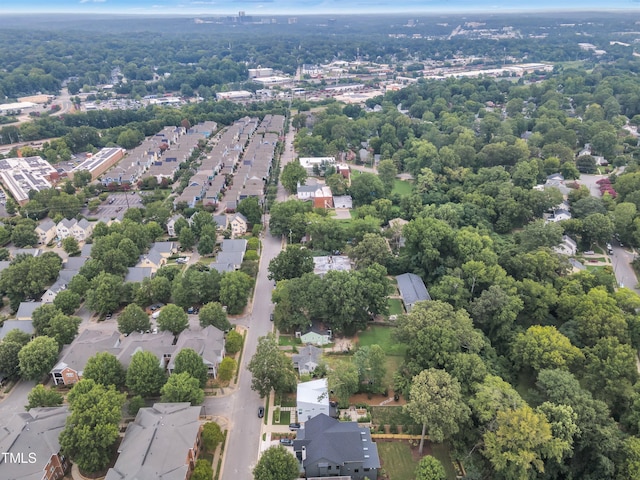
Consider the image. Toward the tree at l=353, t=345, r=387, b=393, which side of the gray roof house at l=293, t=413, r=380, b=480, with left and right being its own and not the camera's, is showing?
right

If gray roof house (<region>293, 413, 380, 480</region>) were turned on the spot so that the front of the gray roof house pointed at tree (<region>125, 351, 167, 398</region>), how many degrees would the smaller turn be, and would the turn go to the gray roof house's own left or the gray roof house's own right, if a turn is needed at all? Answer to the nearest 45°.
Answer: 0° — it already faces it

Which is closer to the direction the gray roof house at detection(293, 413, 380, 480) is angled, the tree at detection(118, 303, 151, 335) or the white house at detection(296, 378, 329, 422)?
the tree

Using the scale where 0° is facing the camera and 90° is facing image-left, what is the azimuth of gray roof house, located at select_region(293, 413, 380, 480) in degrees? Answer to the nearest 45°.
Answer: approximately 90°

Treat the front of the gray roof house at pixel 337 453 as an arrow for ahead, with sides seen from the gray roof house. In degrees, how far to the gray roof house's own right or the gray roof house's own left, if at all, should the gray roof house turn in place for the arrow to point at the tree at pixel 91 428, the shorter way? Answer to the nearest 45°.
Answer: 0° — it already faces it

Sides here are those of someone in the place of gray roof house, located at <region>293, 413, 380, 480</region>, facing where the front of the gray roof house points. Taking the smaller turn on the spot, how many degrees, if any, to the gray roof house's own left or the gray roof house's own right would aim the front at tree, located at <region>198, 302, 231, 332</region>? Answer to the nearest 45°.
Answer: approximately 45° to the gray roof house's own right

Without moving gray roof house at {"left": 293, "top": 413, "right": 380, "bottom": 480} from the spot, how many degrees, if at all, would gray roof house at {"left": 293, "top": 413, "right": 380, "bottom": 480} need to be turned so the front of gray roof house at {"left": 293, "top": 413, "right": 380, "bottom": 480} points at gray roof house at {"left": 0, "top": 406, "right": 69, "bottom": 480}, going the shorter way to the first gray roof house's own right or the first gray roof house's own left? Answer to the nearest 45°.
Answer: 0° — it already faces it

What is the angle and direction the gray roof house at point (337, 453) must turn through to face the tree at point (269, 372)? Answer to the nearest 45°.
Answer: approximately 45° to its right

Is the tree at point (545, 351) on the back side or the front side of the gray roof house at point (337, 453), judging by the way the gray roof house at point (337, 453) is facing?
on the back side

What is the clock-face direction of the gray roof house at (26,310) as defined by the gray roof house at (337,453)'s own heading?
the gray roof house at (26,310) is roughly at 1 o'clock from the gray roof house at (337,453).

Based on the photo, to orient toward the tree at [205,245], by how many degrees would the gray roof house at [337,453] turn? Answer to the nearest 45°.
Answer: approximately 45° to its right

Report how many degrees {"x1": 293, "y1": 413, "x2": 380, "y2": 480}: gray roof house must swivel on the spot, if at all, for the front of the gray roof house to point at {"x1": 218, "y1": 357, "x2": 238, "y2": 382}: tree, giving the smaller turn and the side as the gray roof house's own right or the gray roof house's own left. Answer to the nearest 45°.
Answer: approximately 45° to the gray roof house's own right

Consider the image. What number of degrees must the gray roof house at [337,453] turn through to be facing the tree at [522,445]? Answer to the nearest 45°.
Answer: approximately 180°
